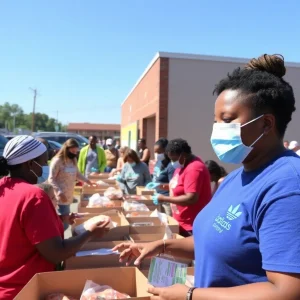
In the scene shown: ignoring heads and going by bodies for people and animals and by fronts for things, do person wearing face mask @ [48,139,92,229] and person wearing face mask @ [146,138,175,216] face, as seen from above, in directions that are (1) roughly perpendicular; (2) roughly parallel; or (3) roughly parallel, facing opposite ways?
roughly perpendicular

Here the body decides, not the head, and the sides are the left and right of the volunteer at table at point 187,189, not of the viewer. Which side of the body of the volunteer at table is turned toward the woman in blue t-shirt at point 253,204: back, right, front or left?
left

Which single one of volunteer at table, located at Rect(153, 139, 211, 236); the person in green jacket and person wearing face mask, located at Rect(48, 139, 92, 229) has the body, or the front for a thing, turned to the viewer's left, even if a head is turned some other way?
the volunteer at table

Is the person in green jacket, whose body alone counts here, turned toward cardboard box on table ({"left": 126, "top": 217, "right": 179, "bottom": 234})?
yes

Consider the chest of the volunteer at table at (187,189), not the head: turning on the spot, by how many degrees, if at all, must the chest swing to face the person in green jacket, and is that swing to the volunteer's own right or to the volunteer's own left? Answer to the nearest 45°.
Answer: approximately 45° to the volunteer's own right

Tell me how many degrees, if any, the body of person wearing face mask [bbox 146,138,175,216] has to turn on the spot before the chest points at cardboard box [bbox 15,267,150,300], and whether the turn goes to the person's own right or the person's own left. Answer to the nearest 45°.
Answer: approximately 45° to the person's own left

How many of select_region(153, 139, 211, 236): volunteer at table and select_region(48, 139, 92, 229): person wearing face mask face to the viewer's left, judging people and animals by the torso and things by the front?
1

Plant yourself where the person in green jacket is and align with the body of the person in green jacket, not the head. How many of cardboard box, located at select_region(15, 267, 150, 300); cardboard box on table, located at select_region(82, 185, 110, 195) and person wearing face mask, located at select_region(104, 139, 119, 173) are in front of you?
2

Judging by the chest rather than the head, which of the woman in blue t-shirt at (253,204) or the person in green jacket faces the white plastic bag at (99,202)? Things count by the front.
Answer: the person in green jacket

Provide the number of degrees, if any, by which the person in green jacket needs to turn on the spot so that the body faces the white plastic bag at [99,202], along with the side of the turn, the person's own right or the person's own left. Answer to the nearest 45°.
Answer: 0° — they already face it

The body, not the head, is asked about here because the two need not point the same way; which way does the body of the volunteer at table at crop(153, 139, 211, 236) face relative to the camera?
to the viewer's left

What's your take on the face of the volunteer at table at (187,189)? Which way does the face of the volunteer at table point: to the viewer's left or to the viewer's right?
to the viewer's left

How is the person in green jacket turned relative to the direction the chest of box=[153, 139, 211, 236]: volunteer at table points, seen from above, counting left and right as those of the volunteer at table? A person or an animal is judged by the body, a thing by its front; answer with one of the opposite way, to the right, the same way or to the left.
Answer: to the left

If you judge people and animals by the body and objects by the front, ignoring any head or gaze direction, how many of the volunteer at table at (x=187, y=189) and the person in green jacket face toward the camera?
1
